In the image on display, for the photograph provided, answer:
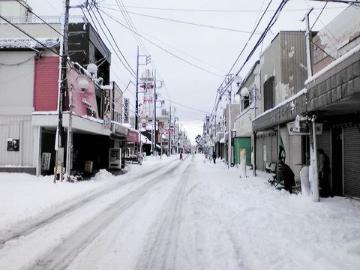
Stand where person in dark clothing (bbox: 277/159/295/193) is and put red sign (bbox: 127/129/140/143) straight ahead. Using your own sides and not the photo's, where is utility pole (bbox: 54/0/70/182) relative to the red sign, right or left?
left

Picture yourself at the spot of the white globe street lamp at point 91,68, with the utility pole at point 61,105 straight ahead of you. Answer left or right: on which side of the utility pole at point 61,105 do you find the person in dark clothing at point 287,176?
left

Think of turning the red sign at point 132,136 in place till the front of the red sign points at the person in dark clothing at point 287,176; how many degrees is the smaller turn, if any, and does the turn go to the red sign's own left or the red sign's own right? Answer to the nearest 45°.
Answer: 0° — it already faces them

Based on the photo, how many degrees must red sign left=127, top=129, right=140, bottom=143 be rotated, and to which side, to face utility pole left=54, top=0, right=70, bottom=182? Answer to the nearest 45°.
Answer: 0° — it already faces it

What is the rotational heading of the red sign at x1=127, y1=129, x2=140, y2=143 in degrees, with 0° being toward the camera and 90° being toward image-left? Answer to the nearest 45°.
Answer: approximately 0°
